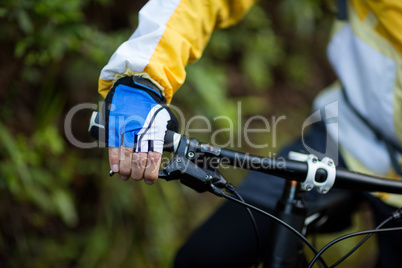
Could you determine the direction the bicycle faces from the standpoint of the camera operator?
facing the viewer and to the right of the viewer
